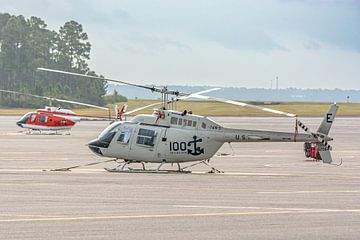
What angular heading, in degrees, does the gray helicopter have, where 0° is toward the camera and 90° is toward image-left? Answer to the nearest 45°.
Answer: approximately 90°
